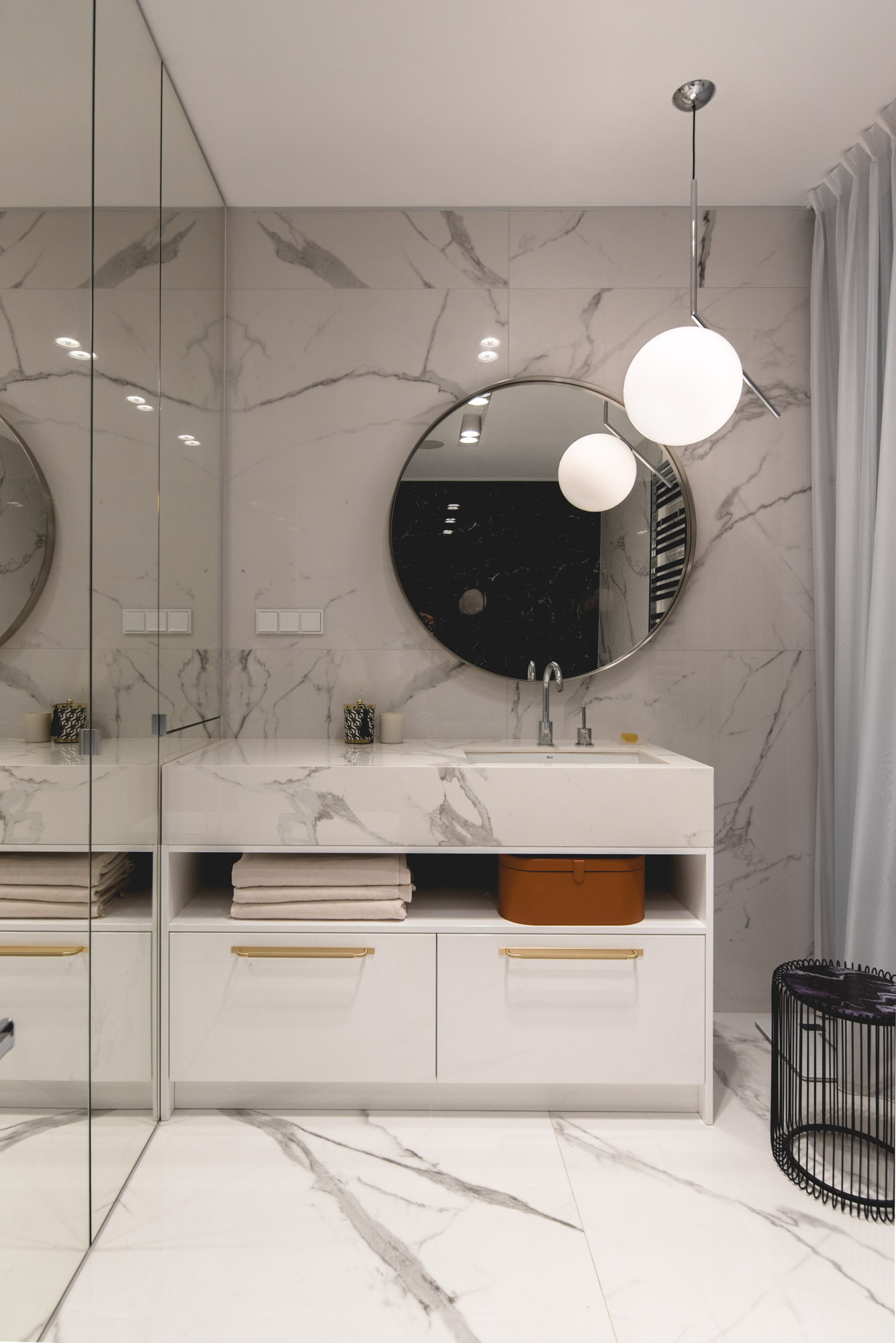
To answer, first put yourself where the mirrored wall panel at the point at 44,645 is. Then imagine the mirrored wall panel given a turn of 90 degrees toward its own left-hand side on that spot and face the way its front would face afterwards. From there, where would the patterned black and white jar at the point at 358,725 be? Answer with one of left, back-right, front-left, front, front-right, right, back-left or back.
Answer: front-right

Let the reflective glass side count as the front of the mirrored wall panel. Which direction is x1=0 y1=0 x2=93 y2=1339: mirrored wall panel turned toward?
to the viewer's right

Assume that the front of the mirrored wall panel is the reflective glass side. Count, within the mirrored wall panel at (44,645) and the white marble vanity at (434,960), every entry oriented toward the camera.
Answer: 1

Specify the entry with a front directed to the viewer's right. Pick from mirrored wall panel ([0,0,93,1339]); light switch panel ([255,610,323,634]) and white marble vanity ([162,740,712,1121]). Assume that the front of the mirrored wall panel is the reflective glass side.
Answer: the mirrored wall panel

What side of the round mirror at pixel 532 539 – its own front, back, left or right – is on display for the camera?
front

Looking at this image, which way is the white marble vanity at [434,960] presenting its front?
toward the camera

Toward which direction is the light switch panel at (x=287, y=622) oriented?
toward the camera

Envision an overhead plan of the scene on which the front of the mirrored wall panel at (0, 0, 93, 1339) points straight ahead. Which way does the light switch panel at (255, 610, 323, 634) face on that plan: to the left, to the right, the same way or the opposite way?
to the right

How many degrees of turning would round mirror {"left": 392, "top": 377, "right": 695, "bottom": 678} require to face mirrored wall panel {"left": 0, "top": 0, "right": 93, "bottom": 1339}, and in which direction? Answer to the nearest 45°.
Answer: approximately 45° to its right
